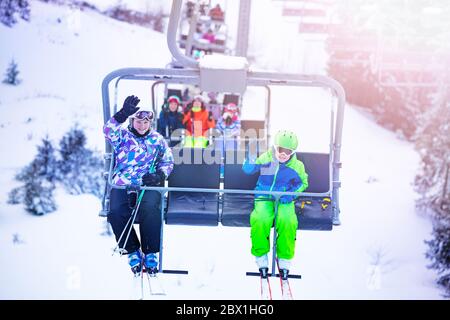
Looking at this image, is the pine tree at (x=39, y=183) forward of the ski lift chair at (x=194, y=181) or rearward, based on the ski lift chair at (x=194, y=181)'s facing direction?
rearward

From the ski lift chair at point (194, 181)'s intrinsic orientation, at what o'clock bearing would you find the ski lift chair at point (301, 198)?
the ski lift chair at point (301, 198) is roughly at 9 o'clock from the ski lift chair at point (194, 181).

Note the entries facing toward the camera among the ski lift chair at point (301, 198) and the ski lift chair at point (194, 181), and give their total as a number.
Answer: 2

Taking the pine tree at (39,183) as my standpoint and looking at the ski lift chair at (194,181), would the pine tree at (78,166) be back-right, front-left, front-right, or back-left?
back-left

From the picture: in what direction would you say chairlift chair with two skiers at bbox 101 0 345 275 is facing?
toward the camera

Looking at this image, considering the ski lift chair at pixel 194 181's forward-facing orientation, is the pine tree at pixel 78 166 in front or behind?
behind

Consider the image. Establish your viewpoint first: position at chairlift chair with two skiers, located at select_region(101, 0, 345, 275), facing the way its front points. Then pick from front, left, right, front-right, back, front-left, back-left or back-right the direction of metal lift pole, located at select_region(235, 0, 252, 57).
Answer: back

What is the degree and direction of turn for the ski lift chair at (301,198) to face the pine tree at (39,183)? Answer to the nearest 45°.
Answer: approximately 135° to its right

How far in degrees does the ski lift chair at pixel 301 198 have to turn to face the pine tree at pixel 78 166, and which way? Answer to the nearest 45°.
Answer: approximately 135° to its right

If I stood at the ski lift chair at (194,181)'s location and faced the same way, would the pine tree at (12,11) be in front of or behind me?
behind

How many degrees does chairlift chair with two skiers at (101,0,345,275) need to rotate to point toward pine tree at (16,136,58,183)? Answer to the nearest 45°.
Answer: approximately 135° to its right

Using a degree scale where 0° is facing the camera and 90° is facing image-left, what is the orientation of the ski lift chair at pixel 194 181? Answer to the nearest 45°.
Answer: approximately 0°
